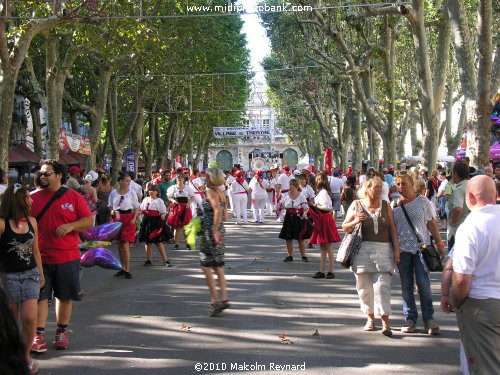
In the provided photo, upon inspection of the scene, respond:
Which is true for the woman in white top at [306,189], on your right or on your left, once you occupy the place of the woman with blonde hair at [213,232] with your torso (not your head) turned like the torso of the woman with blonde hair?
on your right

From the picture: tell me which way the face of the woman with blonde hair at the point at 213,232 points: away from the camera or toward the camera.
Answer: away from the camera

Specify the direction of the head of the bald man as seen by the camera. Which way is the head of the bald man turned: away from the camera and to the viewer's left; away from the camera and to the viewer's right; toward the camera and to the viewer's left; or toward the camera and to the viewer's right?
away from the camera and to the viewer's left

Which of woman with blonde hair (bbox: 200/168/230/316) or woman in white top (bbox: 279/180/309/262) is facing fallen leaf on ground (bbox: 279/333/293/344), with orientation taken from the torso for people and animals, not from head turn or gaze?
the woman in white top

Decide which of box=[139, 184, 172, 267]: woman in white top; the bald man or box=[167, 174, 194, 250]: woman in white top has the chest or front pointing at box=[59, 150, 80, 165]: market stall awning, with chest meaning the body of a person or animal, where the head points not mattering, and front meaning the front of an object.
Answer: the bald man

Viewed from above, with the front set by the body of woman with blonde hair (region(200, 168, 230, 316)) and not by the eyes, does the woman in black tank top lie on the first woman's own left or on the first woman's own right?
on the first woman's own left

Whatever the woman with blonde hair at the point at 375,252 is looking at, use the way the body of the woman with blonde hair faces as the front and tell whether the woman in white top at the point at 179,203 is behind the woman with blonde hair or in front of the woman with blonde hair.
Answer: behind

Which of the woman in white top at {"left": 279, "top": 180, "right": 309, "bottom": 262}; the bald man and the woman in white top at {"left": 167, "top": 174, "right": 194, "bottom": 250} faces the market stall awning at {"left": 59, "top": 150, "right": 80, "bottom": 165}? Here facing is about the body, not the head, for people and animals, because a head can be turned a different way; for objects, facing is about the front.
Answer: the bald man

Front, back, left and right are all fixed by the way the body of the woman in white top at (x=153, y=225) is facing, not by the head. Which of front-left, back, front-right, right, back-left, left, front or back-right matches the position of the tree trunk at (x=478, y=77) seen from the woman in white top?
left

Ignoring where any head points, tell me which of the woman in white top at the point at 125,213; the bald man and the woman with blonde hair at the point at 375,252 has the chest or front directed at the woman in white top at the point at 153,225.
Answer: the bald man
